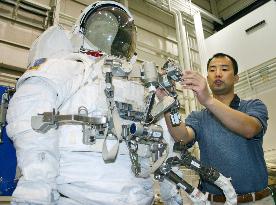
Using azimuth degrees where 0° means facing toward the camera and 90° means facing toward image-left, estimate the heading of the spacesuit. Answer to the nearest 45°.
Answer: approximately 315°

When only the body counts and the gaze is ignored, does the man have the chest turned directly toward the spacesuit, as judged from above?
yes

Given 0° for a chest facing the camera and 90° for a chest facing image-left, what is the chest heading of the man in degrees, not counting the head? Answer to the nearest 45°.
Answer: approximately 45°

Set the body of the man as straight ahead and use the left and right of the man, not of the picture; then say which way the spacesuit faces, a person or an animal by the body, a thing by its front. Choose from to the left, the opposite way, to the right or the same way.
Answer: to the left

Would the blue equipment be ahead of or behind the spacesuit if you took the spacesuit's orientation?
behind

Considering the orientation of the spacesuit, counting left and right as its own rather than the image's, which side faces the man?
left
